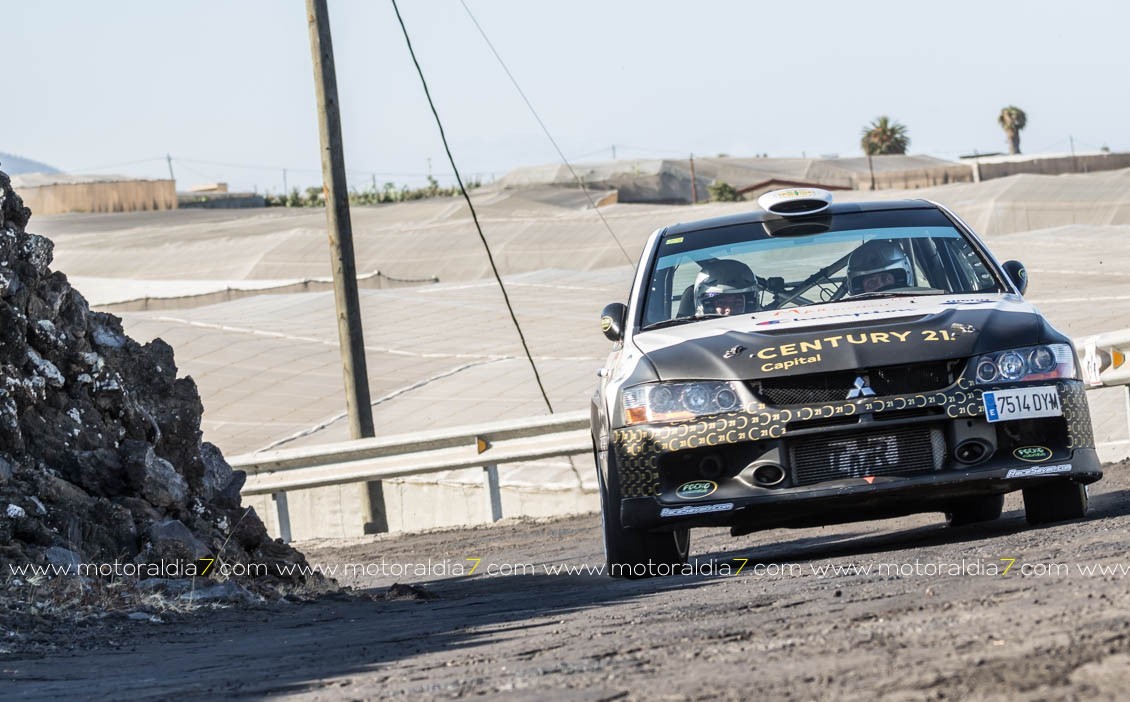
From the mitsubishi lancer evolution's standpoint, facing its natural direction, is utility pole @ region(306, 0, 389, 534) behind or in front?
behind

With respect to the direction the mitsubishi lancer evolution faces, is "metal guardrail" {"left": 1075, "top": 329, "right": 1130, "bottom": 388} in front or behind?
behind

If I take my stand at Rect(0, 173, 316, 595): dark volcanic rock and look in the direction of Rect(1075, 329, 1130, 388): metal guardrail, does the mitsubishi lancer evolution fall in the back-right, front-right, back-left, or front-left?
front-right

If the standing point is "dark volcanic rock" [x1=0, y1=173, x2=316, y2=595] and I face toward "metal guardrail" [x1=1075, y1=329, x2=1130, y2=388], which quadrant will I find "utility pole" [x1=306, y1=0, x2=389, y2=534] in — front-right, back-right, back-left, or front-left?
front-left

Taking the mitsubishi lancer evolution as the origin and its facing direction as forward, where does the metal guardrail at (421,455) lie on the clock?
The metal guardrail is roughly at 5 o'clock from the mitsubishi lancer evolution.

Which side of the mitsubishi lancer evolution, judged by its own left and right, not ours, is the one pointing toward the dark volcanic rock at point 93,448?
right

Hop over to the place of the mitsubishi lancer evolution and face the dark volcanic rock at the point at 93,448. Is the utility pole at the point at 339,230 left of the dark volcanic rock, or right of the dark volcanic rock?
right

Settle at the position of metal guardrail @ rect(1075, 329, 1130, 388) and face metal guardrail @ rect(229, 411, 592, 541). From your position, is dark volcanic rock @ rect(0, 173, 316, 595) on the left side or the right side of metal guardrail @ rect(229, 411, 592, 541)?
left

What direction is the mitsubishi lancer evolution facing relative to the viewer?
toward the camera

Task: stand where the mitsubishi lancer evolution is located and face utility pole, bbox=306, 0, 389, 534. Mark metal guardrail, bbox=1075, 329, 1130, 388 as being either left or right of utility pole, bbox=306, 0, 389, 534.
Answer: right
